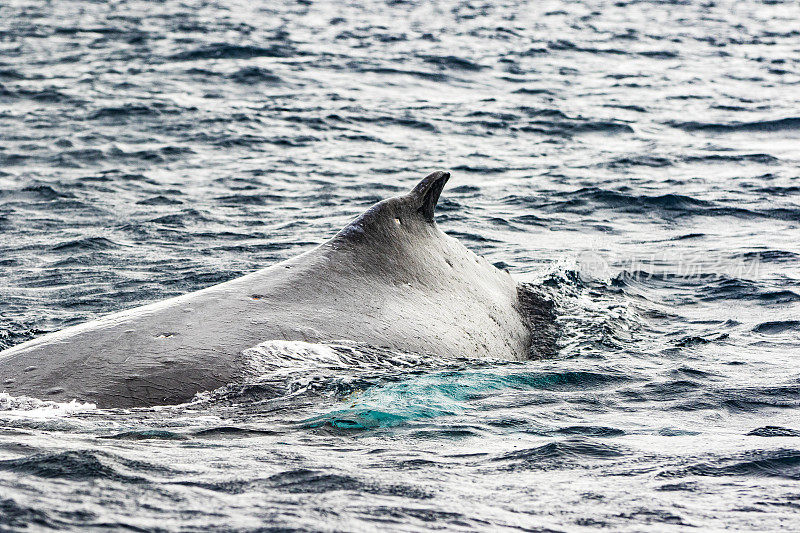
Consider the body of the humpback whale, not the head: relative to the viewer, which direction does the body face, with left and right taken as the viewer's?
facing to the left of the viewer
